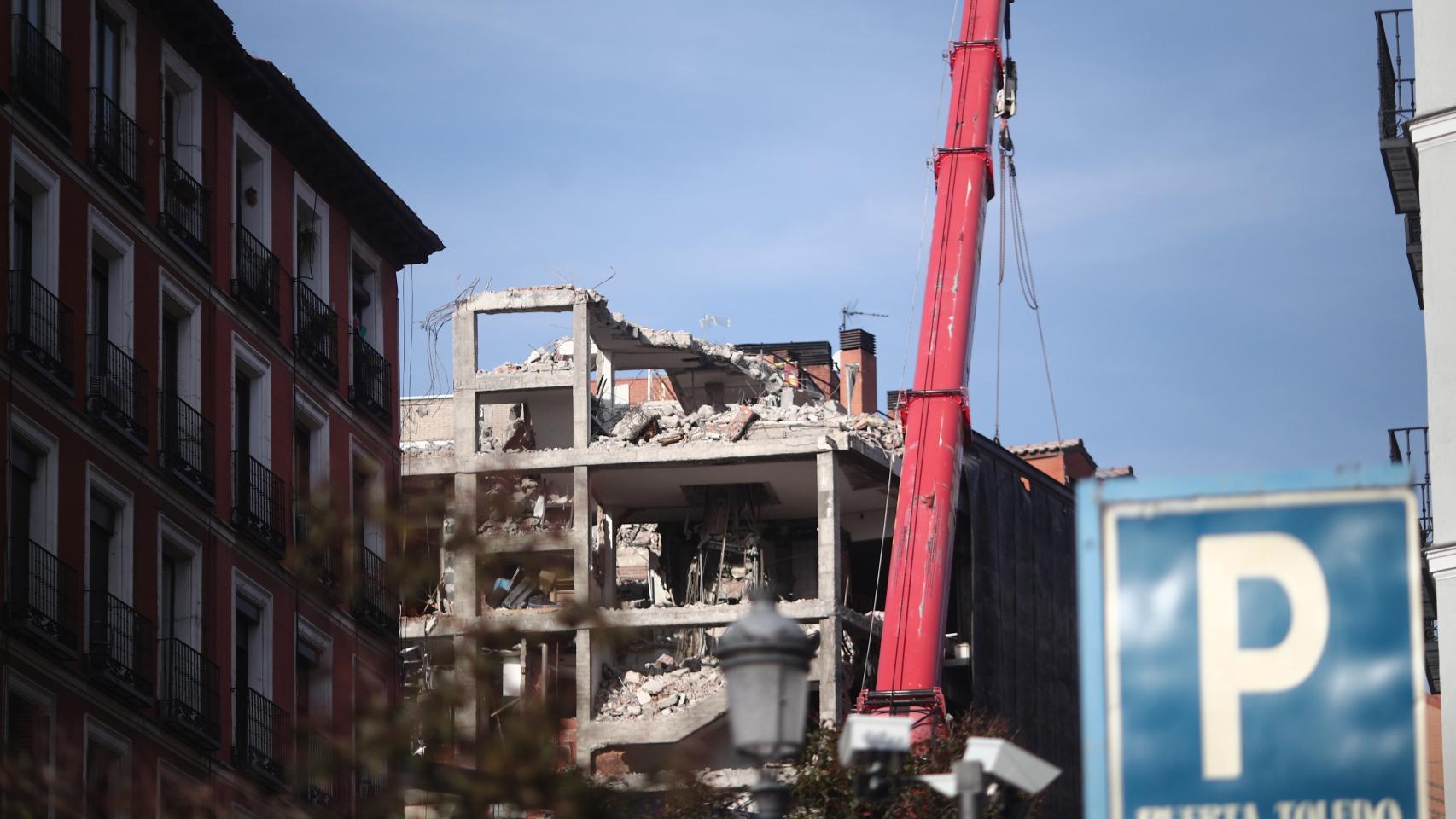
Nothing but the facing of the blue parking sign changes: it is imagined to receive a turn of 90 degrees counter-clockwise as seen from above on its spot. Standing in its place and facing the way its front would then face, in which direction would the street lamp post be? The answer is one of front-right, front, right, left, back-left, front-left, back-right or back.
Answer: back-left

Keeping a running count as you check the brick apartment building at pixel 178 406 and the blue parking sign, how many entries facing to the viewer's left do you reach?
0

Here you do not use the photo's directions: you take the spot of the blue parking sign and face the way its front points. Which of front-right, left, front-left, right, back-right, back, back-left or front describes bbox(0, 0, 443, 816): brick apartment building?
back-right

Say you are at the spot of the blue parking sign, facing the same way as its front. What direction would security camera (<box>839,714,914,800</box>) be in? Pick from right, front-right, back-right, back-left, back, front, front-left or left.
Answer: back-right

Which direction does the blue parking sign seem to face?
toward the camera

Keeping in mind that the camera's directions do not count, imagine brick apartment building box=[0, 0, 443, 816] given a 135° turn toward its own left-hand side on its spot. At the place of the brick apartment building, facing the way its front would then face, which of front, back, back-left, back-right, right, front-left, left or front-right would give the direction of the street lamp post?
back

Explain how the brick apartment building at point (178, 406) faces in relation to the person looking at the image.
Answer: facing the viewer and to the right of the viewer

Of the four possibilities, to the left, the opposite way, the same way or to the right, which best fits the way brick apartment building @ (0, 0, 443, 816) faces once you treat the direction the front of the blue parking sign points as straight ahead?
to the left
